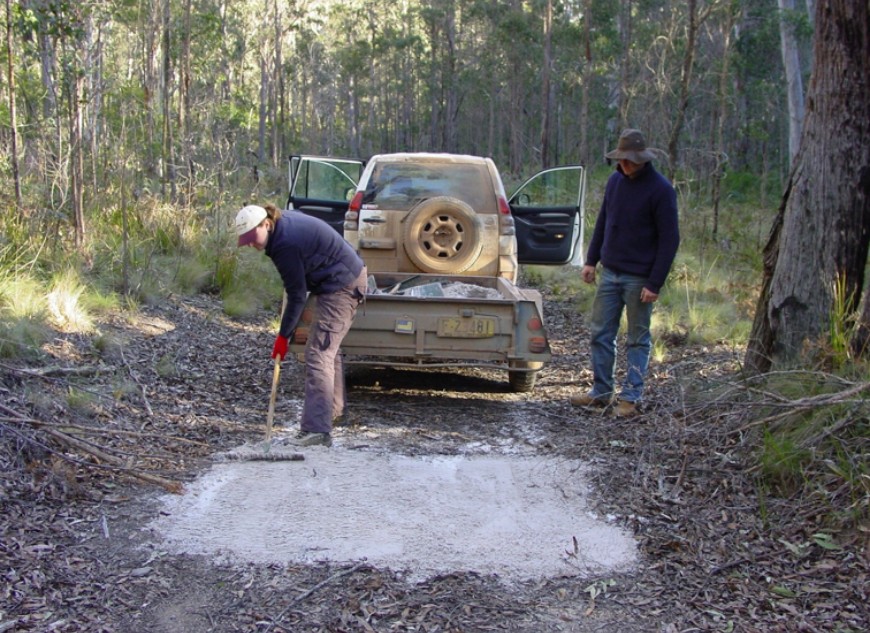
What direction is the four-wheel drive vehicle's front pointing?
away from the camera

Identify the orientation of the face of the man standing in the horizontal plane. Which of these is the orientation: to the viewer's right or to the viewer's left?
to the viewer's left

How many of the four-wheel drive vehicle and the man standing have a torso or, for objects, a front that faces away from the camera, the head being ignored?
1

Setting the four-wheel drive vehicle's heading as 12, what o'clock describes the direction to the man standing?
The man standing is roughly at 5 o'clock from the four-wheel drive vehicle.

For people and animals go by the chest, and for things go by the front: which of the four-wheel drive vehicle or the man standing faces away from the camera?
the four-wheel drive vehicle

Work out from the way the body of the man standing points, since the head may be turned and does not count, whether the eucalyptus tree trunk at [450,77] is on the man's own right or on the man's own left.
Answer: on the man's own right

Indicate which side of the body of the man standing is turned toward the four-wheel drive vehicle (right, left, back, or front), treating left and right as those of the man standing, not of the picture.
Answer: right

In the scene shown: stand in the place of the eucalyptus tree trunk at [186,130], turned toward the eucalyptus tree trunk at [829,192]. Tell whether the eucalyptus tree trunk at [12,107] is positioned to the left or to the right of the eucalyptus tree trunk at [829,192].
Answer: right

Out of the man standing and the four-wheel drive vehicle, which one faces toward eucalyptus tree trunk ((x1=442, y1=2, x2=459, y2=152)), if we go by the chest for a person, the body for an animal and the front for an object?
the four-wheel drive vehicle

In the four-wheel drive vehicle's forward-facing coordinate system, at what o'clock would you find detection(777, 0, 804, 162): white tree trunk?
The white tree trunk is roughly at 1 o'clock from the four-wheel drive vehicle.

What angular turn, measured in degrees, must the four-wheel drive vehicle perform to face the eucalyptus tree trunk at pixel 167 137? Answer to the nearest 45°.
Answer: approximately 45° to its left
